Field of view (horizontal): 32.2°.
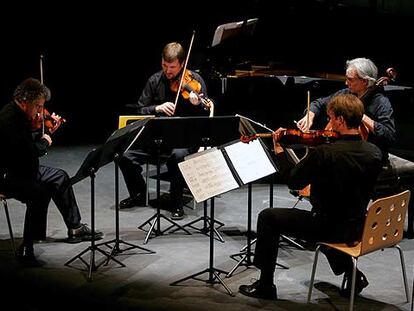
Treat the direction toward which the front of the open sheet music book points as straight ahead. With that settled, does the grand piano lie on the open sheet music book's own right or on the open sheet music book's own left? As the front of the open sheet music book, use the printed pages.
on the open sheet music book's own left

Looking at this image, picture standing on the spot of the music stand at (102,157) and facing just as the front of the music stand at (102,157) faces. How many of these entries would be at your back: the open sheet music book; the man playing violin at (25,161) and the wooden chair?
2

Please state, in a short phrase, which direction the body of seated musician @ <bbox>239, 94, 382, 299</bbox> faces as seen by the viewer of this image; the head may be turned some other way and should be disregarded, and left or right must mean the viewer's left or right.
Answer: facing away from the viewer and to the left of the viewer

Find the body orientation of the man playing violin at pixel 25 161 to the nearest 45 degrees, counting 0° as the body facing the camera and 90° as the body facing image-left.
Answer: approximately 270°

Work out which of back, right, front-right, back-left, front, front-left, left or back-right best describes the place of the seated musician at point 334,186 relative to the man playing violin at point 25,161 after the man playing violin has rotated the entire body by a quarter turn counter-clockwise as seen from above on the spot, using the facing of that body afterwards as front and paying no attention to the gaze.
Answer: back-right

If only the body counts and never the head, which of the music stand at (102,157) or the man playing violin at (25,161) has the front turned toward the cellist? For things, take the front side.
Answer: the man playing violin

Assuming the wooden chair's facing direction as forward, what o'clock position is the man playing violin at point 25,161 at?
The man playing violin is roughly at 11 o'clock from the wooden chair.

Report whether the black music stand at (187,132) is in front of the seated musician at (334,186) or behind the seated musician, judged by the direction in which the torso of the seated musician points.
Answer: in front

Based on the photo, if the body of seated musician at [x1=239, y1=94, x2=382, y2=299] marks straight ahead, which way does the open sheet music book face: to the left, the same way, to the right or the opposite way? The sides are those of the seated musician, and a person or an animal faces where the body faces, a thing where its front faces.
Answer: the opposite way

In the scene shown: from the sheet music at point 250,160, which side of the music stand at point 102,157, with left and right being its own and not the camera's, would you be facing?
back

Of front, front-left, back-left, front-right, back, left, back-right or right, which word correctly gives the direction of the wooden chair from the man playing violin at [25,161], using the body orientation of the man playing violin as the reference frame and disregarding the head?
front-right

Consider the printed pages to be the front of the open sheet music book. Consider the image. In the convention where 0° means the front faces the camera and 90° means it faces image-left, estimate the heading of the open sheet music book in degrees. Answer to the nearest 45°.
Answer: approximately 315°

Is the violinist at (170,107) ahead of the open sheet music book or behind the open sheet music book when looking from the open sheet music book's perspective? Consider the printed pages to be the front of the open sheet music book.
behind

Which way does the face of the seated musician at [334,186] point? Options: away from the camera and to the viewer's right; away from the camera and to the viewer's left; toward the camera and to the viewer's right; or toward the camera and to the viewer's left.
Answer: away from the camera and to the viewer's left
